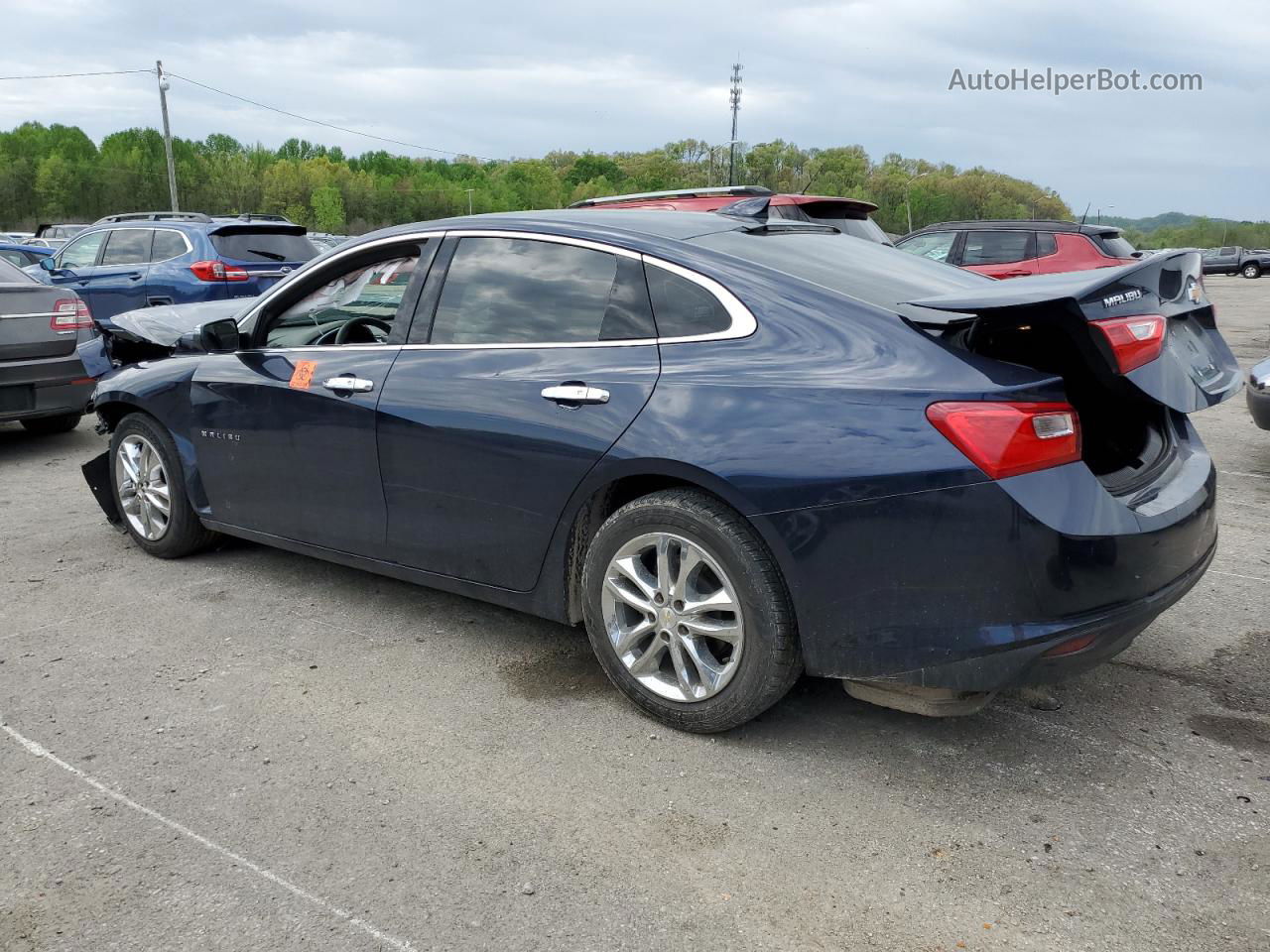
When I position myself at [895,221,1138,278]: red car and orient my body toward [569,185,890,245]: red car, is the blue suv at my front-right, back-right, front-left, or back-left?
front-right

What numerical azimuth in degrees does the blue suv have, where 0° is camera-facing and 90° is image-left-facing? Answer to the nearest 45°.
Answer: approximately 135°

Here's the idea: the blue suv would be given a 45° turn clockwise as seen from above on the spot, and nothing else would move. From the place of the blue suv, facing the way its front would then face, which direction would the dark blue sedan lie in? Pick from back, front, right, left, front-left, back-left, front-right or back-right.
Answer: back

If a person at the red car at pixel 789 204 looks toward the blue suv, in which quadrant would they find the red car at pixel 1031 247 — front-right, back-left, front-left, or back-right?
back-right

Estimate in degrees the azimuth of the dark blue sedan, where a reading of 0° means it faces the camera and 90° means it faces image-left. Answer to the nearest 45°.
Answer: approximately 135°

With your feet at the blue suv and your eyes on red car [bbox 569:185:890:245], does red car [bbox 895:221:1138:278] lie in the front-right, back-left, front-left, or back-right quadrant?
front-left
